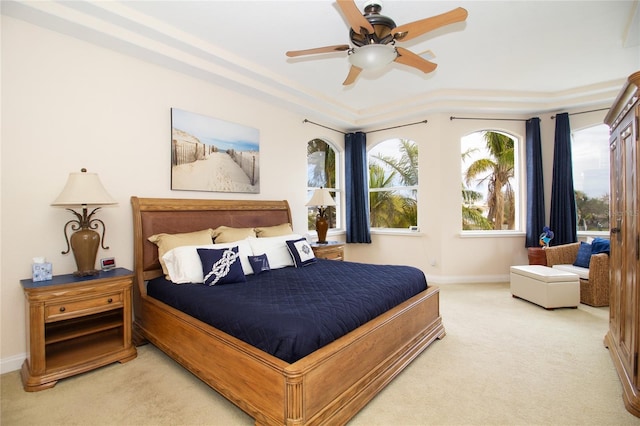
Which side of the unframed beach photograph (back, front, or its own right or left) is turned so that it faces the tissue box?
right

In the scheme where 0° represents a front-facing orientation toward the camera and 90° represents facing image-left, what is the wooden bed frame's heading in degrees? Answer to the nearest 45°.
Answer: approximately 315°

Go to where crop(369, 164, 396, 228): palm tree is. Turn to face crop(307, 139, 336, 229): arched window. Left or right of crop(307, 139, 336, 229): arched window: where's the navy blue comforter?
left

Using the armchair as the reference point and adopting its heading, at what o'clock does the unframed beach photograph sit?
The unframed beach photograph is roughly at 12 o'clock from the armchair.

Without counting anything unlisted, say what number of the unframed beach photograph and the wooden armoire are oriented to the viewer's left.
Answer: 1

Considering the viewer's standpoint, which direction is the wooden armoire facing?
facing to the left of the viewer

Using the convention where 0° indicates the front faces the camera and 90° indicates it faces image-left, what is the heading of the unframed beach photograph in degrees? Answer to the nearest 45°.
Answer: approximately 315°

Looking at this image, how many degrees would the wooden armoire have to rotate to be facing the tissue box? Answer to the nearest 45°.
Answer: approximately 45° to its left

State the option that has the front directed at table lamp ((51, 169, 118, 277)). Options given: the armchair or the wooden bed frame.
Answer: the armchair

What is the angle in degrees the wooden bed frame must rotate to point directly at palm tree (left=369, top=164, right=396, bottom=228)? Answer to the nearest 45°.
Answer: approximately 90° to its left

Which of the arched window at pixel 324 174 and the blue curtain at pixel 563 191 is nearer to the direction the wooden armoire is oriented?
the arched window
